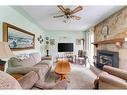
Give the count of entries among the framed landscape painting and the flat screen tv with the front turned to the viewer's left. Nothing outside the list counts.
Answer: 0

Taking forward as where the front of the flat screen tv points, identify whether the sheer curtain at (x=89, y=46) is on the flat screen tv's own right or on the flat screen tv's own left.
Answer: on the flat screen tv's own left

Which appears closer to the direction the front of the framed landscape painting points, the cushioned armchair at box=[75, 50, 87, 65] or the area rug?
the area rug

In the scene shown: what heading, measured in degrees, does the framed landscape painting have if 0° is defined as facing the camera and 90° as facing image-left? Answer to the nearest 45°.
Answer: approximately 315°

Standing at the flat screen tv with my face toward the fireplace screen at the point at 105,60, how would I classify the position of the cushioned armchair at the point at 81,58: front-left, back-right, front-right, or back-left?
front-left

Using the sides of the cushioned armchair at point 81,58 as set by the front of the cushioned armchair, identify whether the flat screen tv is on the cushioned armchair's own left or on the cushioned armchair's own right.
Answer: on the cushioned armchair's own right

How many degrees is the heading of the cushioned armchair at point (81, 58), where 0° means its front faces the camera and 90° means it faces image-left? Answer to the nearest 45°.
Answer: approximately 45°

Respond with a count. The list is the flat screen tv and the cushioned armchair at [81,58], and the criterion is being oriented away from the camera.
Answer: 0

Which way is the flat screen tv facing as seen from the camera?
toward the camera
